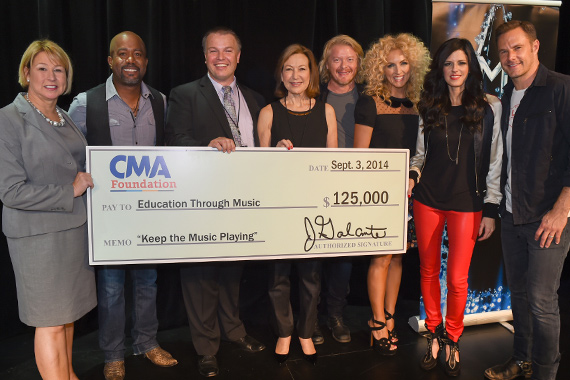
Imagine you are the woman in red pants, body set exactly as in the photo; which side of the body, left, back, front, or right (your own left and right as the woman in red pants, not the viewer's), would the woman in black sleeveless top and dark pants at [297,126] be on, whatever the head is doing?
right

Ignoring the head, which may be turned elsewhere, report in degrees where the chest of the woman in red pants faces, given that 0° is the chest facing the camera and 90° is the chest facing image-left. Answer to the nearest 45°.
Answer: approximately 0°

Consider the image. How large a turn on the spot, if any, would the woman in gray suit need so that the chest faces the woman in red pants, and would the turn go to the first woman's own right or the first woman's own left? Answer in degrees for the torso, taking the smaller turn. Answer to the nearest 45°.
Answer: approximately 45° to the first woman's own left

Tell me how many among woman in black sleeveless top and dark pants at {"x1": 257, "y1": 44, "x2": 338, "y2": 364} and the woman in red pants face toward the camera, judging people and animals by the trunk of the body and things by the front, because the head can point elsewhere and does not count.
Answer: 2

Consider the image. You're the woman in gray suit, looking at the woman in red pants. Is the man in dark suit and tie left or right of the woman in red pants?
left

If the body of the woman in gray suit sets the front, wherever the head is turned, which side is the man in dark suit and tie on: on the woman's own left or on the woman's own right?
on the woman's own left
